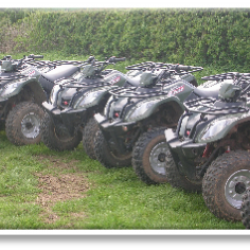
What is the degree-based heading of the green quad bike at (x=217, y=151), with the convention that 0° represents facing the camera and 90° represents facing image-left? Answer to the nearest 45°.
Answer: approximately 45°

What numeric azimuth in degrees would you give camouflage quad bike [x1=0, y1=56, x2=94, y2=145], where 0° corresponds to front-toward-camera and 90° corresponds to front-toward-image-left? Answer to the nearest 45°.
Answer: approximately 45°

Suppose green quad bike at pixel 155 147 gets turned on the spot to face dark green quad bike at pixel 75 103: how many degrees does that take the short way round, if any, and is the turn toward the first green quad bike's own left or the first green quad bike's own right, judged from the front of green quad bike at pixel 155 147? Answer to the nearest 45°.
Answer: approximately 90° to the first green quad bike's own right

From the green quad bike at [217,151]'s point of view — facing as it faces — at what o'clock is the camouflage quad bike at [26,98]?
the camouflage quad bike at [26,98] is roughly at 3 o'clock from the green quad bike at [217,151].

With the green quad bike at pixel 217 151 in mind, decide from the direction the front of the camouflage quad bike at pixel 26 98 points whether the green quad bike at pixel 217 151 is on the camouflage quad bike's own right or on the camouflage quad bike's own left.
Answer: on the camouflage quad bike's own left

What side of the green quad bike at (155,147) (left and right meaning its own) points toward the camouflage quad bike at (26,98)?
right
